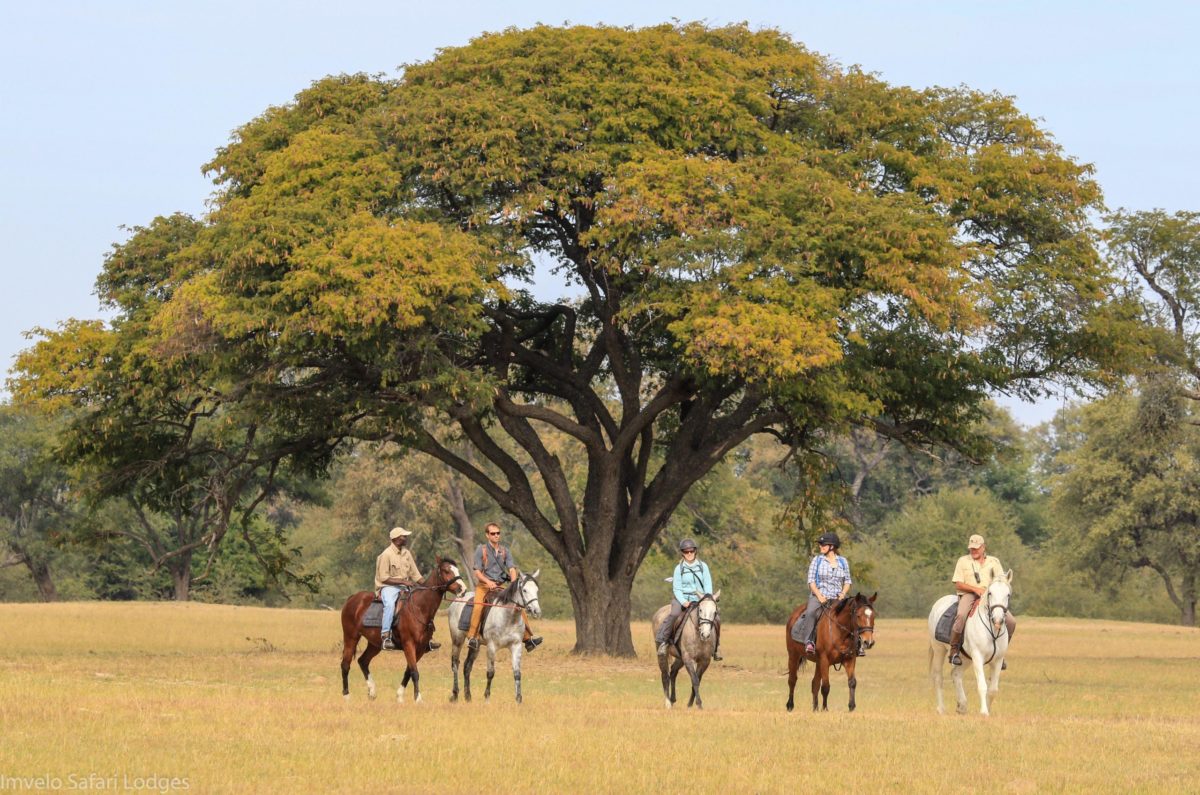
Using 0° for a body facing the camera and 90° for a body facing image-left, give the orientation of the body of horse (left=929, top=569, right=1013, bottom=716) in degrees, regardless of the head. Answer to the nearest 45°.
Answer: approximately 315°

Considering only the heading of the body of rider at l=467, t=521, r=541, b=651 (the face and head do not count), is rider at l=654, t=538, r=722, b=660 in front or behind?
in front

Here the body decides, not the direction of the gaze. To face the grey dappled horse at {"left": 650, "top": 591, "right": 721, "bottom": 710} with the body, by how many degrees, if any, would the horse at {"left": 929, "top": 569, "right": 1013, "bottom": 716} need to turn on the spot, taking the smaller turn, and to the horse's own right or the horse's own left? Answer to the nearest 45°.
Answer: approximately 135° to the horse's own right

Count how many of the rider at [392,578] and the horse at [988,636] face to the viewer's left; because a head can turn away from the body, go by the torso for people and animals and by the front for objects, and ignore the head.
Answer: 0

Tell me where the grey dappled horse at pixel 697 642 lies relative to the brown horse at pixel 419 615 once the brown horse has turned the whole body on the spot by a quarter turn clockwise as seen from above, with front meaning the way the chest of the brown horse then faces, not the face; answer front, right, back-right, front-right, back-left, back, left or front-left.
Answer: back-left

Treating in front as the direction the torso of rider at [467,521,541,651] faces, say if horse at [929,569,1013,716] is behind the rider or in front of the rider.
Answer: in front

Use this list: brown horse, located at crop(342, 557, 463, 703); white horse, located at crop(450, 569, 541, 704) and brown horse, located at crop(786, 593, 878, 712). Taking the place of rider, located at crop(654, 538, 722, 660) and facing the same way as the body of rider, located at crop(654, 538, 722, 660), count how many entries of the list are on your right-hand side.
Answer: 2

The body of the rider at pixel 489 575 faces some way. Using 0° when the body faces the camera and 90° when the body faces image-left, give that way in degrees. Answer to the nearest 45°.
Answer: approximately 315°

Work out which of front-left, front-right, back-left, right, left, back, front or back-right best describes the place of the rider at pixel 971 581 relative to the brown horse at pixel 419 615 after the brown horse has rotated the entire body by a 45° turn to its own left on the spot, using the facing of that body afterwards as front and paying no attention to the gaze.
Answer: front

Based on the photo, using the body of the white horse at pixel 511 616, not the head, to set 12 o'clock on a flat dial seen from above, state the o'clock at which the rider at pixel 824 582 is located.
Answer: The rider is roughly at 11 o'clock from the white horse.

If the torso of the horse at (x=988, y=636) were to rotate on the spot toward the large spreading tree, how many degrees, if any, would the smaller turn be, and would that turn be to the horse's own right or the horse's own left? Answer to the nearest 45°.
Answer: approximately 180°

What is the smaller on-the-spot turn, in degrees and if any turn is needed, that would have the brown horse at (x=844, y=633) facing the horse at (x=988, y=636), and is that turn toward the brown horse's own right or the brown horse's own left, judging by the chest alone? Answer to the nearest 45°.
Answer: approximately 45° to the brown horse's own left

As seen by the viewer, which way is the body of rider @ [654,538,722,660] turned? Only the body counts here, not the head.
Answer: toward the camera

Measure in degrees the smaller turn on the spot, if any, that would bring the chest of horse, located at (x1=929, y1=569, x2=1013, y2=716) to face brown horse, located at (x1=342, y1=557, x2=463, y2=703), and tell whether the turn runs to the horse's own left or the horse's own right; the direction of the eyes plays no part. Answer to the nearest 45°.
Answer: approximately 135° to the horse's own right
